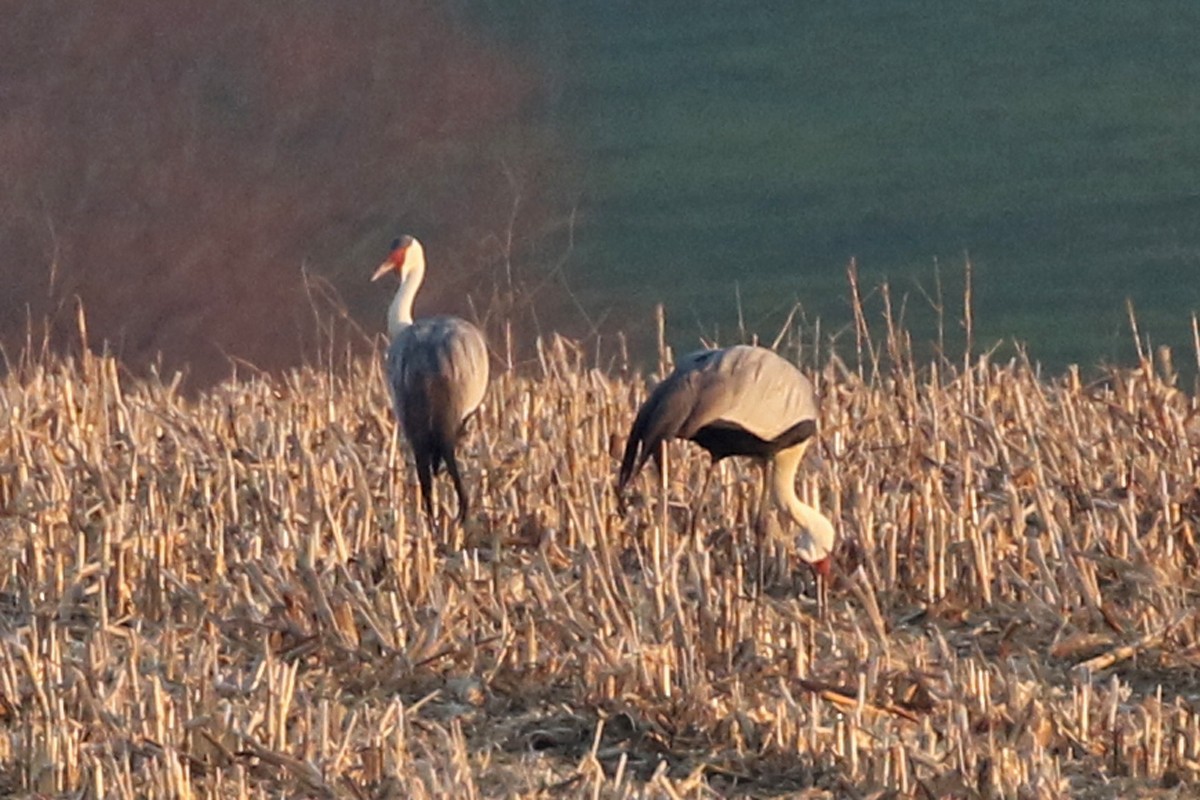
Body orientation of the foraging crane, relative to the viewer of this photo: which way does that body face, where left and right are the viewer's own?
facing to the right of the viewer

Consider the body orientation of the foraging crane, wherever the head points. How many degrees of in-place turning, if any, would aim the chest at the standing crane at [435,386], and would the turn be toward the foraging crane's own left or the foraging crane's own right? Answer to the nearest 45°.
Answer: approximately 135° to the foraging crane's own left
